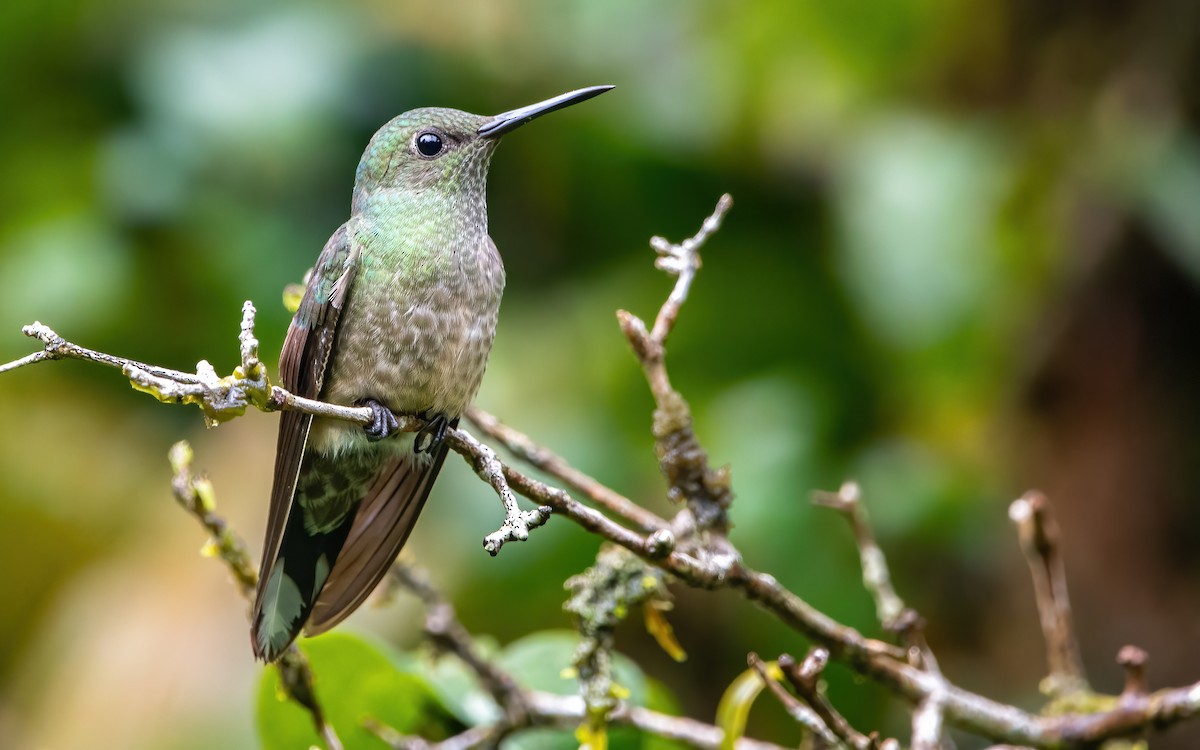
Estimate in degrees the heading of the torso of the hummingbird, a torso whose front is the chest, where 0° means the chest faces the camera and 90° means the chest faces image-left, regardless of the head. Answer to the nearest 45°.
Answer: approximately 315°

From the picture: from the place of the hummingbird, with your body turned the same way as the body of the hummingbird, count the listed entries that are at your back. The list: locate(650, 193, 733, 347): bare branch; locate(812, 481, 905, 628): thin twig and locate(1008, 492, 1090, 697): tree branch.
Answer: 0

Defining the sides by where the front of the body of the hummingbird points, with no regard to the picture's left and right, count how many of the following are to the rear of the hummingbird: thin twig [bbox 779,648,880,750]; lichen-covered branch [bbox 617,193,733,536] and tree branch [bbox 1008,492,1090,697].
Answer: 0

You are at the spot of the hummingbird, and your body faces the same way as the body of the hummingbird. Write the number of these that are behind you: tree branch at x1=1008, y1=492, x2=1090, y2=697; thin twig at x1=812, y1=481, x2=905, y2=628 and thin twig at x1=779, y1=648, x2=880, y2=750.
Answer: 0

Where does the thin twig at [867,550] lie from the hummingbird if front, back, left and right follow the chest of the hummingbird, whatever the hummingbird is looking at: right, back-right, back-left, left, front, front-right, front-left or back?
front-left

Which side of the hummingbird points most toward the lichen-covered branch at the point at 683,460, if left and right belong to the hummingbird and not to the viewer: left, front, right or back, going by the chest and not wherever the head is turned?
left
